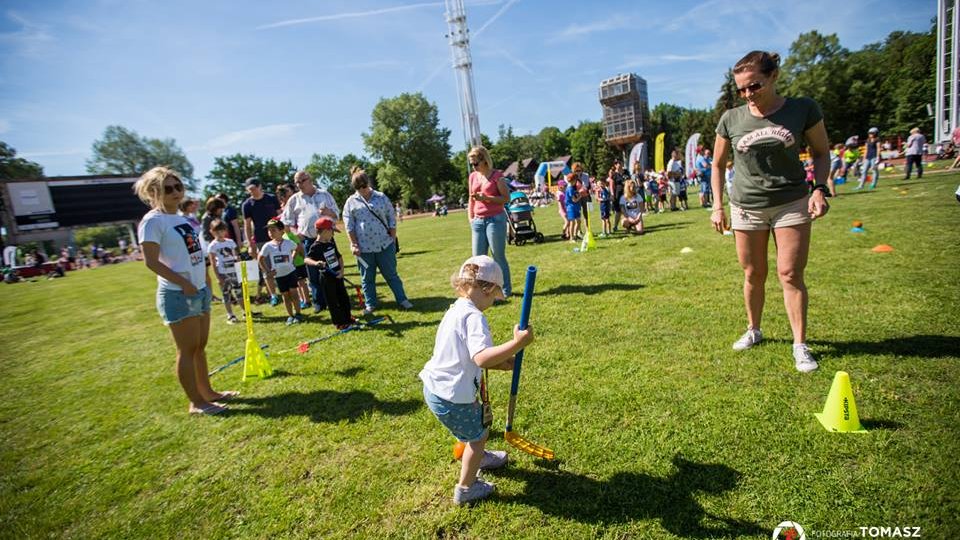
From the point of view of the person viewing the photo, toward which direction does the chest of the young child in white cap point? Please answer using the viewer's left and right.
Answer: facing to the right of the viewer

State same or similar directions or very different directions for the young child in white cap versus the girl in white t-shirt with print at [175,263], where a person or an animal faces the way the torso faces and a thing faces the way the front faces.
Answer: same or similar directions

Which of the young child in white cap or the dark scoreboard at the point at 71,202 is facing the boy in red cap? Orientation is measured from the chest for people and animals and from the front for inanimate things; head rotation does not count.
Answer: the dark scoreboard

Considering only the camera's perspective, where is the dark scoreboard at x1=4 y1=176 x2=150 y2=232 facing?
facing the viewer

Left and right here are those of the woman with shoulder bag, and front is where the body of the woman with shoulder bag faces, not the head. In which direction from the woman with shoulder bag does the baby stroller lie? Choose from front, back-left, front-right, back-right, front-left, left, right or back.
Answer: back-left

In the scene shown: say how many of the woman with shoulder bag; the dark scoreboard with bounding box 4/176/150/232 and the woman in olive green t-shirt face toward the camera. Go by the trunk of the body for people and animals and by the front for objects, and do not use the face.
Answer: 3

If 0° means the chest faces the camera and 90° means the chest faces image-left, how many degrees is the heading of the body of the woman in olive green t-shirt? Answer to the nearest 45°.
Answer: approximately 0°

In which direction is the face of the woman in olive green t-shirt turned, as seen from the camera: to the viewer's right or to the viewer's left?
to the viewer's left

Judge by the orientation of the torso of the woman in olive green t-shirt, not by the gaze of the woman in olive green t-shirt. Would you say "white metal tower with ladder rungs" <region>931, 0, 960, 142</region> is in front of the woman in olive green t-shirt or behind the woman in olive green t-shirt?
behind

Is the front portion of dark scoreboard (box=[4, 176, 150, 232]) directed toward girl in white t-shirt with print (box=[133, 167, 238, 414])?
yes

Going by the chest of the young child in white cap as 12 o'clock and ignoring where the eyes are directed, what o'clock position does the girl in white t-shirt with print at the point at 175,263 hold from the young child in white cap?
The girl in white t-shirt with print is roughly at 7 o'clock from the young child in white cap.

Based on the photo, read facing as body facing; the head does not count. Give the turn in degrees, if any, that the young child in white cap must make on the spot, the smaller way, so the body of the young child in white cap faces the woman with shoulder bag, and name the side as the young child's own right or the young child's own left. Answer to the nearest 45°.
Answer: approximately 90° to the young child's own left

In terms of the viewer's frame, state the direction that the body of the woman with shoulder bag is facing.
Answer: toward the camera
